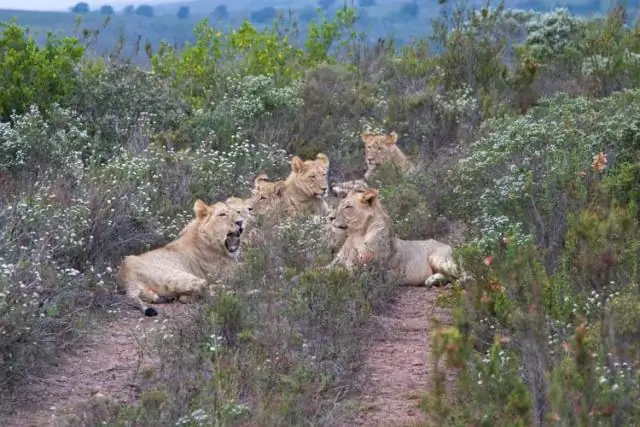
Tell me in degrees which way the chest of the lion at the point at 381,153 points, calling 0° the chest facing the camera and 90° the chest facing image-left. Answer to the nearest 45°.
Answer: approximately 45°

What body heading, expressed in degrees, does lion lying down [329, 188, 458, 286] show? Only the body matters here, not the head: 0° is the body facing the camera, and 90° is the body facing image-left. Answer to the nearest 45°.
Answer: approximately 90°

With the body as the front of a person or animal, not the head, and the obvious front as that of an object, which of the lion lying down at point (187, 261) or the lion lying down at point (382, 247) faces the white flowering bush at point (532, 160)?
the lion lying down at point (187, 261)

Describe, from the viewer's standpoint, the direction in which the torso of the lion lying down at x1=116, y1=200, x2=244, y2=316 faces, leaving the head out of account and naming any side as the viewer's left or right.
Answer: facing to the right of the viewer
